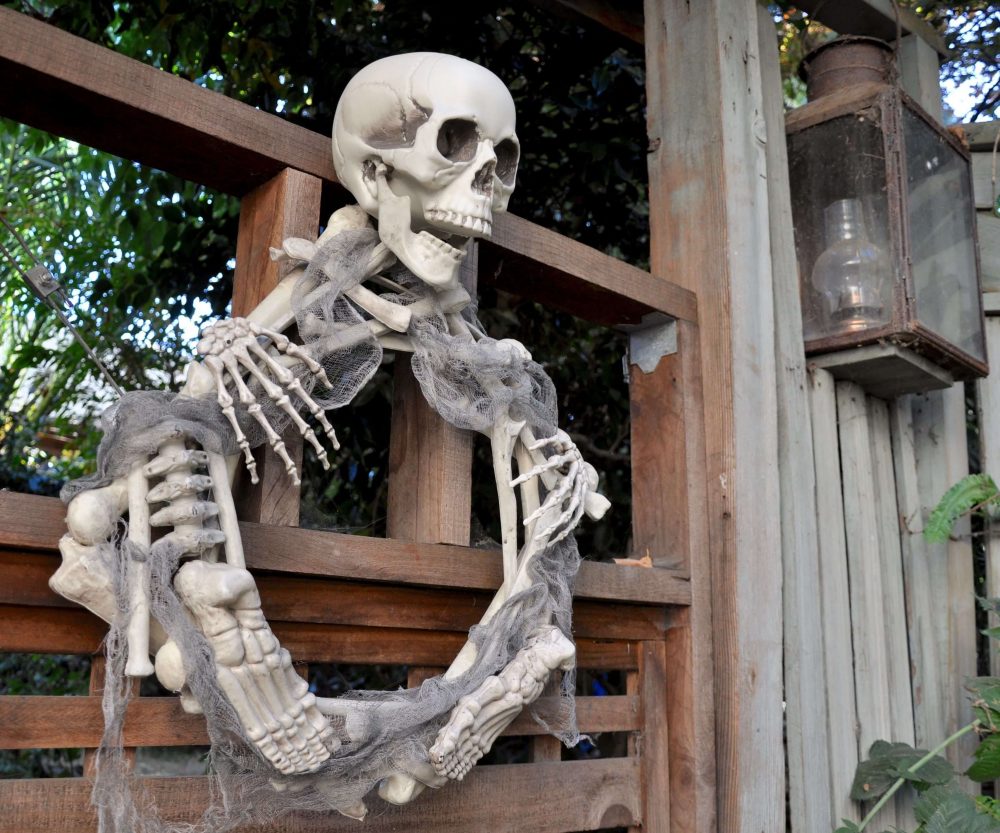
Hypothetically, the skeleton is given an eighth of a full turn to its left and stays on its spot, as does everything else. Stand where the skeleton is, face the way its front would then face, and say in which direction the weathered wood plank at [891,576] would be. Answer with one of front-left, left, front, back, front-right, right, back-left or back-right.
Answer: front-left

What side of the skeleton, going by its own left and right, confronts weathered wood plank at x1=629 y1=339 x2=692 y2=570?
left

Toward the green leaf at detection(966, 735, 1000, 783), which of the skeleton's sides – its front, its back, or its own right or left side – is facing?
left

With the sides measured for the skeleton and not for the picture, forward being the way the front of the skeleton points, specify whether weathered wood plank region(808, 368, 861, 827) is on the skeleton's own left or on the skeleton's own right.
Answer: on the skeleton's own left

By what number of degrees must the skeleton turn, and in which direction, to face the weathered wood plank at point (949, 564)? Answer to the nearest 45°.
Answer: approximately 90° to its left

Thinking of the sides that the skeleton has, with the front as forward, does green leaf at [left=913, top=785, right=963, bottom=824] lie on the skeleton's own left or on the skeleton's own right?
on the skeleton's own left

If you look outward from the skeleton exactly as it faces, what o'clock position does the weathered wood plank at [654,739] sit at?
The weathered wood plank is roughly at 9 o'clock from the skeleton.

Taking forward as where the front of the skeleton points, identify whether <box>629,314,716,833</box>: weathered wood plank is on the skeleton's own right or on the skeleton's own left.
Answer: on the skeleton's own left

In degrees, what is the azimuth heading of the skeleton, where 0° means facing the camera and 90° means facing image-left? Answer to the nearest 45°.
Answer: approximately 315°
